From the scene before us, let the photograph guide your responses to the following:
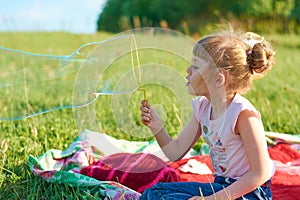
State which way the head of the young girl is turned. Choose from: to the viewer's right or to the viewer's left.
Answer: to the viewer's left

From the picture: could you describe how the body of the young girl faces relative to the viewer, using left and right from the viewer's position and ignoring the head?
facing the viewer and to the left of the viewer
